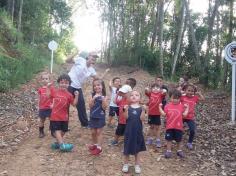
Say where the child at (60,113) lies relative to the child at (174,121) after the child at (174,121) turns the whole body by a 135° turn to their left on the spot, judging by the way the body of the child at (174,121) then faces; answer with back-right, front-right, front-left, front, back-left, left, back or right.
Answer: back-left

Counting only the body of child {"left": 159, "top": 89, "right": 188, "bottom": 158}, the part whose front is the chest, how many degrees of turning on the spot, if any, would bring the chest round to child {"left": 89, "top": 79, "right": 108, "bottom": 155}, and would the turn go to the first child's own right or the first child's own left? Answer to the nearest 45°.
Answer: approximately 90° to the first child's own right

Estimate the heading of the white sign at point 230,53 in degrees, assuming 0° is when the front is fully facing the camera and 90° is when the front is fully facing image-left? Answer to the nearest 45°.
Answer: approximately 0°

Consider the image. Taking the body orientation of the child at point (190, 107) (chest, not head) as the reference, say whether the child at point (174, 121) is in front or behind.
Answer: in front

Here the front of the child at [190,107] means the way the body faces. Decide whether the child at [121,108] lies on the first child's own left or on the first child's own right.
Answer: on the first child's own right

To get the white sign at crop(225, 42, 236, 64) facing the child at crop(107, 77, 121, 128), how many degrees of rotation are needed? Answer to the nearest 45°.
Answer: approximately 45° to its right

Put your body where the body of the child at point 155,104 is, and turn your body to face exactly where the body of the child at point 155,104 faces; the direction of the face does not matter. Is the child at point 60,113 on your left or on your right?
on your right

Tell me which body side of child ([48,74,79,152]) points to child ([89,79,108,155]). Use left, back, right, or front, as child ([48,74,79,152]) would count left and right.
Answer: left
